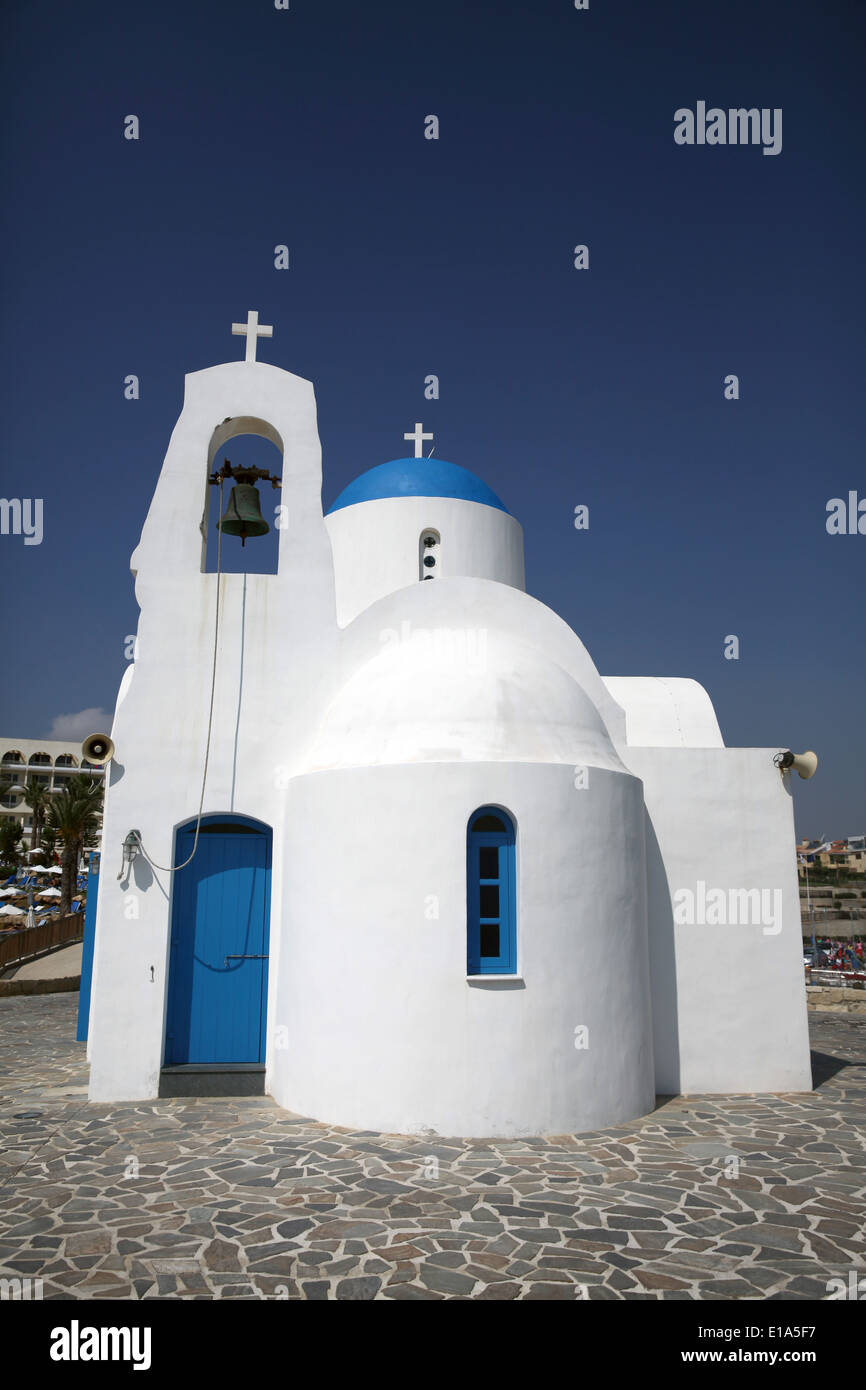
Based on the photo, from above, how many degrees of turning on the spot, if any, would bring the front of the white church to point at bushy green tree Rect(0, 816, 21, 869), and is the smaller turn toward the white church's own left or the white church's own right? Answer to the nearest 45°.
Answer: approximately 135° to the white church's own right

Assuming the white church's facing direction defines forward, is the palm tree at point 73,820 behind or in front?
behind

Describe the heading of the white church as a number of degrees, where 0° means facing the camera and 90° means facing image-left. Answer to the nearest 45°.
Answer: approximately 0°
